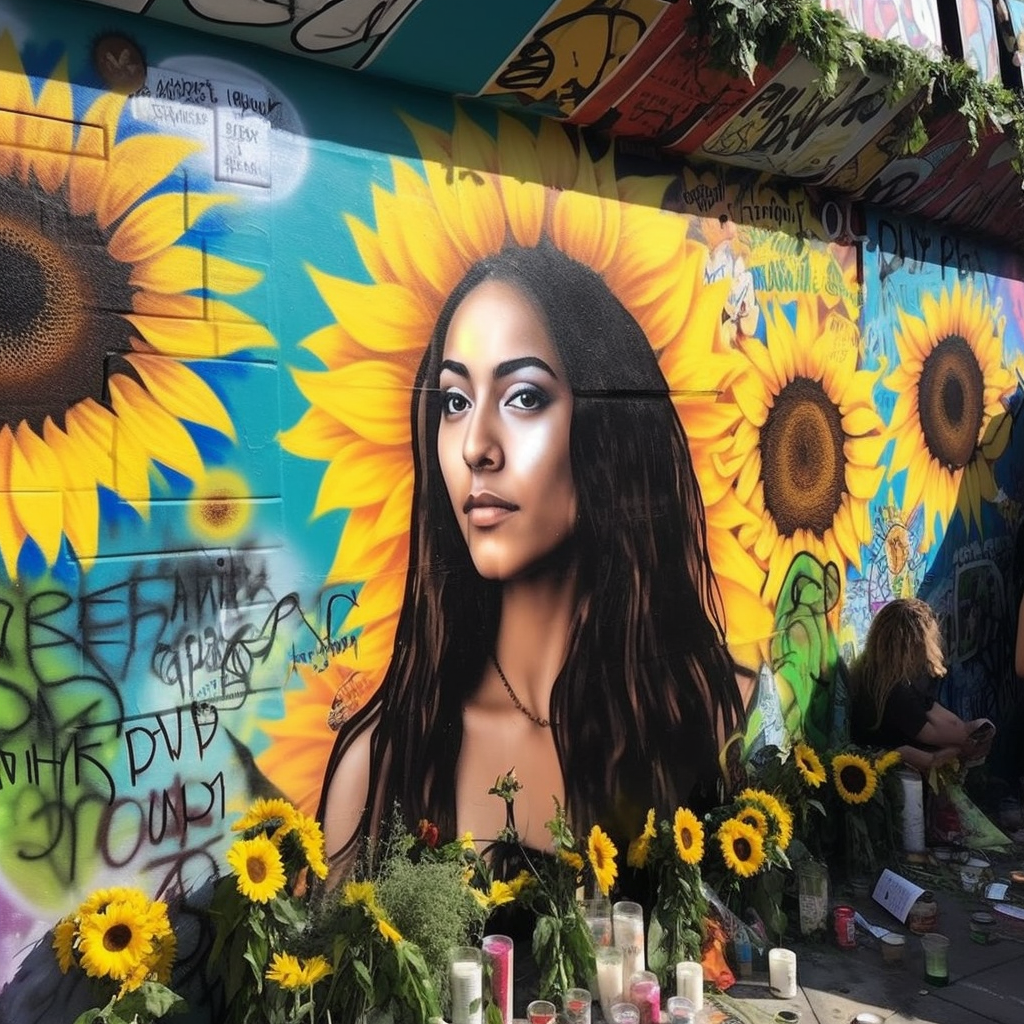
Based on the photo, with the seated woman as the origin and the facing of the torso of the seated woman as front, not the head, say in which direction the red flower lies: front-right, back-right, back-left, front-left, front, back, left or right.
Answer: back-right

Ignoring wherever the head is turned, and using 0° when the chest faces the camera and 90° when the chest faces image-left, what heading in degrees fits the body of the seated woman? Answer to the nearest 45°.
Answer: approximately 270°

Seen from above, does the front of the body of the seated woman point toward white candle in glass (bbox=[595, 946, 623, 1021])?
no

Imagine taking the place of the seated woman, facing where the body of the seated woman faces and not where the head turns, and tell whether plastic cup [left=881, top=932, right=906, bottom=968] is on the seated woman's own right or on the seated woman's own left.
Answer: on the seated woman's own right

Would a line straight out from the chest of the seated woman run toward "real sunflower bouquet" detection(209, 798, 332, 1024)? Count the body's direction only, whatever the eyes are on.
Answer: no

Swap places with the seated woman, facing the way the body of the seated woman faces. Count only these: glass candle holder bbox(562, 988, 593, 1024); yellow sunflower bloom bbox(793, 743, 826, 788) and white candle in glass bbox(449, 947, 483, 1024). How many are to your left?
0

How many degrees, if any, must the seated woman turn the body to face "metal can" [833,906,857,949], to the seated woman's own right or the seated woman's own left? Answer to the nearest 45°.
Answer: approximately 90° to the seated woman's own right

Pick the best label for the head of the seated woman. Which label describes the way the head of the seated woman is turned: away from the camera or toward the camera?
away from the camera

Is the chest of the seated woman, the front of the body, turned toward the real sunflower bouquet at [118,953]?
no

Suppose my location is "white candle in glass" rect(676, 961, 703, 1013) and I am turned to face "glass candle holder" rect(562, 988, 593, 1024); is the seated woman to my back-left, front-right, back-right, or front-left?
back-right
